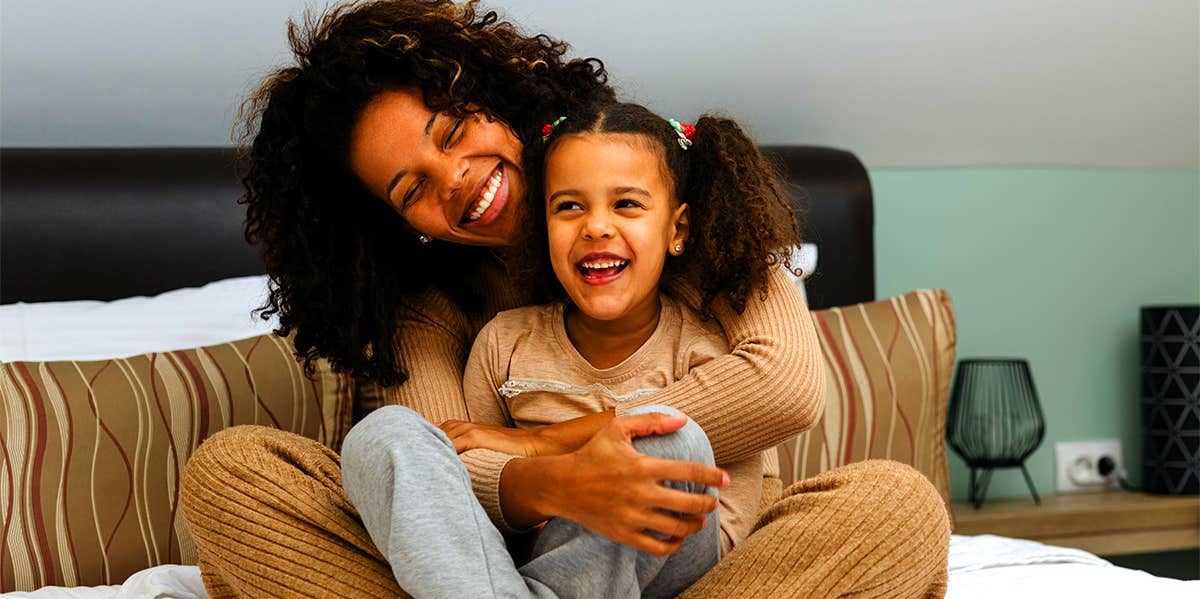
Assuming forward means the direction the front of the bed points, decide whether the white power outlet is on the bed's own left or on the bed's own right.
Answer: on the bed's own left

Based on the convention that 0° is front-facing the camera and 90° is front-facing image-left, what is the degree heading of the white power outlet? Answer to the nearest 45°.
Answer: approximately 0°

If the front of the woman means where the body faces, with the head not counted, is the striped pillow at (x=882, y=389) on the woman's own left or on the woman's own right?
on the woman's own left

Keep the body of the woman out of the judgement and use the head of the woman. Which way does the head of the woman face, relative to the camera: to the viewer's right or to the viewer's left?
to the viewer's right

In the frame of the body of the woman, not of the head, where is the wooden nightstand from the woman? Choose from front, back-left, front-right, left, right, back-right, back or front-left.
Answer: back-left
